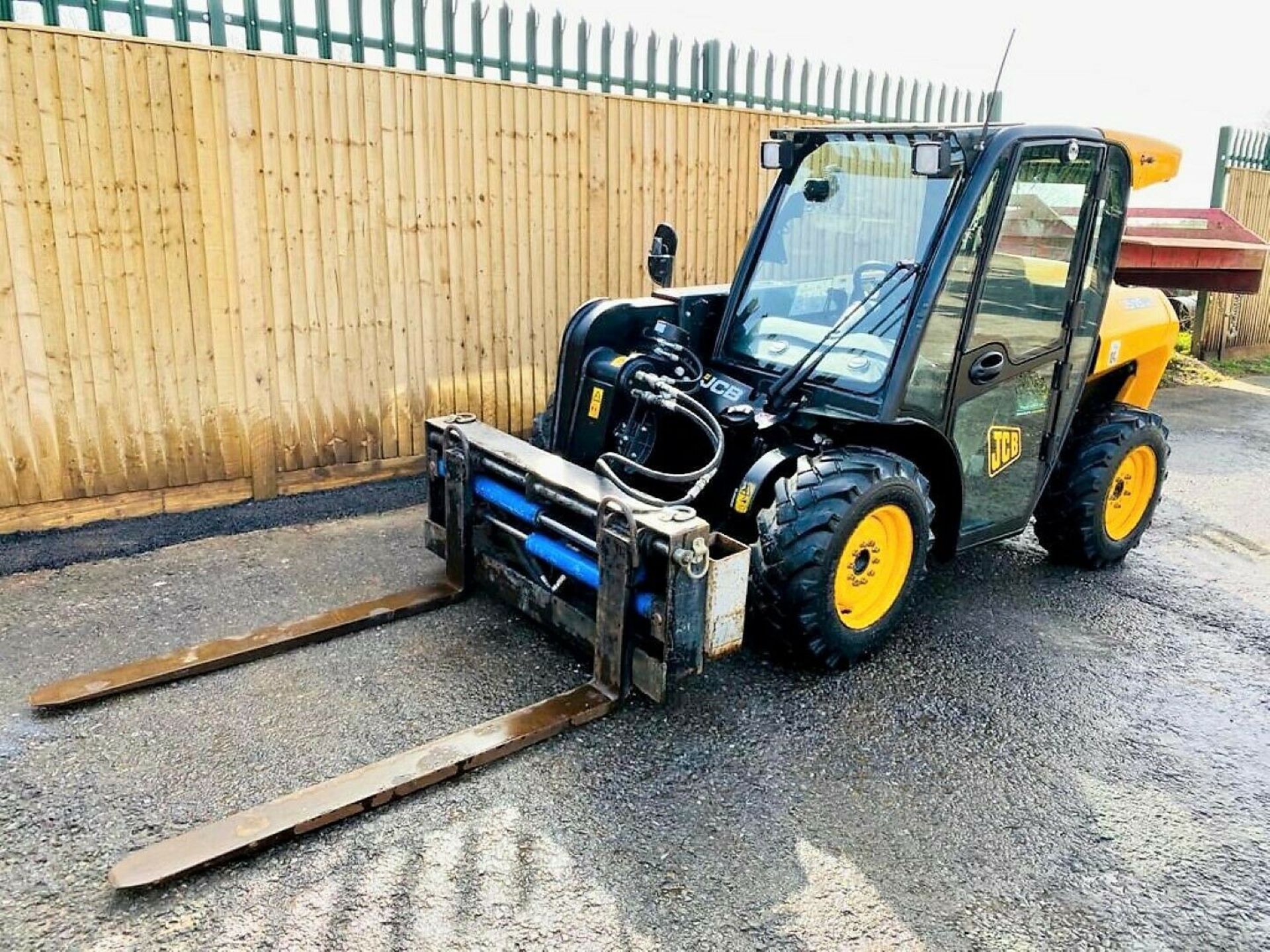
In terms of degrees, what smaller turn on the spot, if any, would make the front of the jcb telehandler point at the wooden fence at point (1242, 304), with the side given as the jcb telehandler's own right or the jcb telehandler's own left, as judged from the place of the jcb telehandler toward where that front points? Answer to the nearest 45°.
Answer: approximately 180°

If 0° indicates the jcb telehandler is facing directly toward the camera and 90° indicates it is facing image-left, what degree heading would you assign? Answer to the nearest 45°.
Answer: approximately 45°

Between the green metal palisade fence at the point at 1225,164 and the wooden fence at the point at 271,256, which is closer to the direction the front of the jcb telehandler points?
the wooden fence

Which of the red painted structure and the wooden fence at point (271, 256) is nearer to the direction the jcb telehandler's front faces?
the wooden fence

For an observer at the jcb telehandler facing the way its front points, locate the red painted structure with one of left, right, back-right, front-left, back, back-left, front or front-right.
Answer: back

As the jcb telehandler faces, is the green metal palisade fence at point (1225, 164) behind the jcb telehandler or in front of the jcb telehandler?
behind

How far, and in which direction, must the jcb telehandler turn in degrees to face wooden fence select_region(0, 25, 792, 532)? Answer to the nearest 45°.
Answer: approximately 90° to its right
